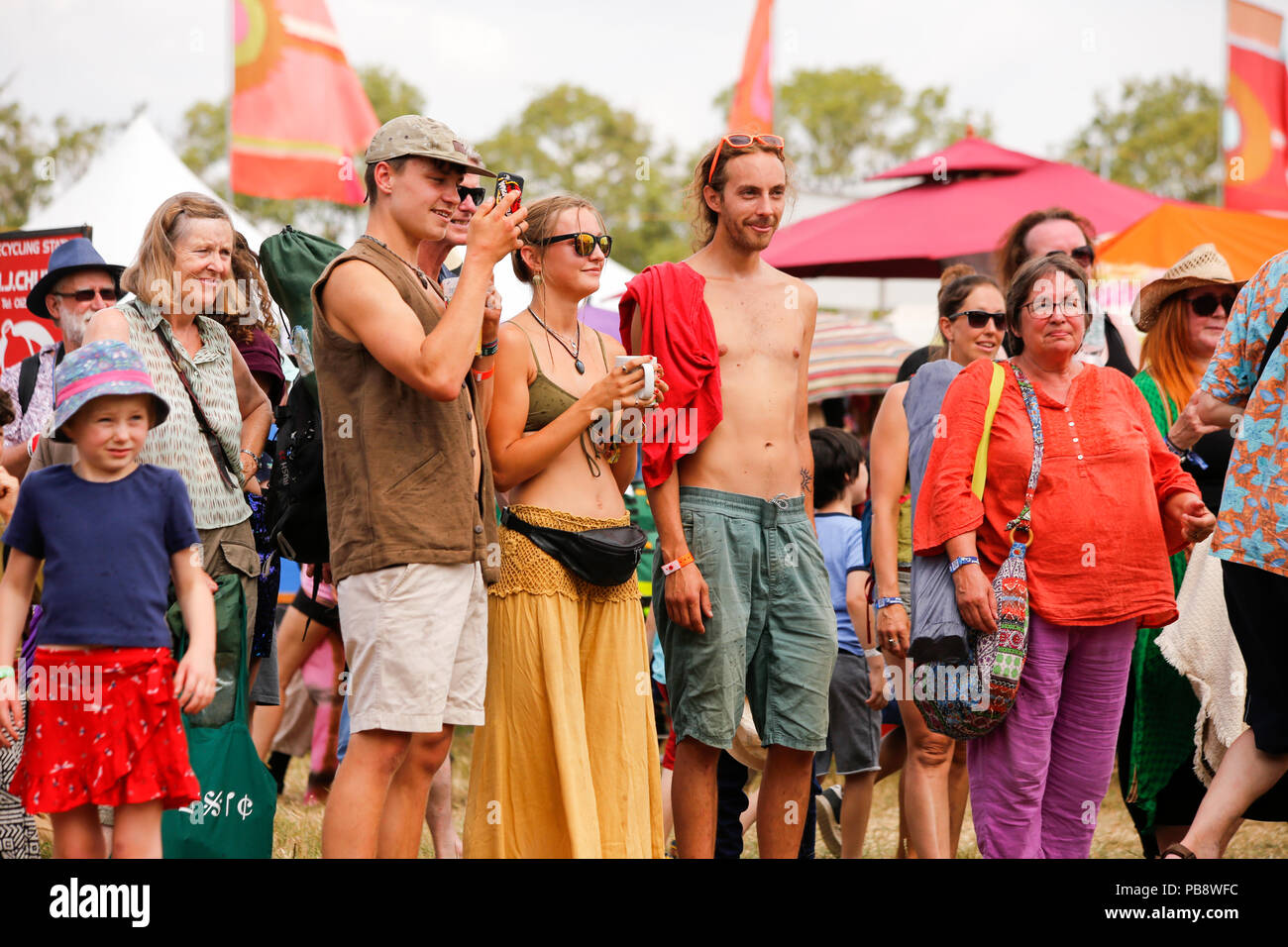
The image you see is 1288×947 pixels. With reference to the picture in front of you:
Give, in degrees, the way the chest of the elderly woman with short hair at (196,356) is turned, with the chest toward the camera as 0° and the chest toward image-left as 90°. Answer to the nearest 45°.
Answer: approximately 315°

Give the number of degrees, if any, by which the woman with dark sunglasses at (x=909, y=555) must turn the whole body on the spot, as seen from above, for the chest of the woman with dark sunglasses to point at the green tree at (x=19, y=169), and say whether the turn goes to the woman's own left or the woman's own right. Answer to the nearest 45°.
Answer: approximately 180°

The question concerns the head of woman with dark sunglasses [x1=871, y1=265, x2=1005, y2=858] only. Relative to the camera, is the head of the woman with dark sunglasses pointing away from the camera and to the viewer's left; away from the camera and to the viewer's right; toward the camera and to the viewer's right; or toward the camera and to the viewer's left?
toward the camera and to the viewer's right

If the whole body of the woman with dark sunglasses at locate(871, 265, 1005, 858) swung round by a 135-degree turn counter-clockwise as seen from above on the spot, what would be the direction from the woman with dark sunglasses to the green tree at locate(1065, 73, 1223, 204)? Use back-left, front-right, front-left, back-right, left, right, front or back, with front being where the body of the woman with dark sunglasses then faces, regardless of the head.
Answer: front

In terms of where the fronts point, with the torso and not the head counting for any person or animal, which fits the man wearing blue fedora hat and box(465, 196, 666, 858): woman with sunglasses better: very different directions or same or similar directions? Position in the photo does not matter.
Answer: same or similar directions

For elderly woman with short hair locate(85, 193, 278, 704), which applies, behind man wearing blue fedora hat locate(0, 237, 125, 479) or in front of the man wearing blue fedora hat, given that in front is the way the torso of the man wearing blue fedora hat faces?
in front

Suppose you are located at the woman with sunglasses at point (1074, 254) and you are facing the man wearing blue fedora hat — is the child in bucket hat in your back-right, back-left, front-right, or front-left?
front-left

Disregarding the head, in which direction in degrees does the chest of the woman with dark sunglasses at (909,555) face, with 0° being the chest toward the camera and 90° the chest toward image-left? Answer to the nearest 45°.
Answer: approximately 315°

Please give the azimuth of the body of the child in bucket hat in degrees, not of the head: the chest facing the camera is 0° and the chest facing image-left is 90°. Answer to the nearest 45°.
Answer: approximately 0°

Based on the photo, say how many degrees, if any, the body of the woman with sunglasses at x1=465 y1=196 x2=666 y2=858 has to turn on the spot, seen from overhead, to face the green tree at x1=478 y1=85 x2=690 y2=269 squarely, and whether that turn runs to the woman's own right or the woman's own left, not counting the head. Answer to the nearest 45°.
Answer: approximately 135° to the woman's own left

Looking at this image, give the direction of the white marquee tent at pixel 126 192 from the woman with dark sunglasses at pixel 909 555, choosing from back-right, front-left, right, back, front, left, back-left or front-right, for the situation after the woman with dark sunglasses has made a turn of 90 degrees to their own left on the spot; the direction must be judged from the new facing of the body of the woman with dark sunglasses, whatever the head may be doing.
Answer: left

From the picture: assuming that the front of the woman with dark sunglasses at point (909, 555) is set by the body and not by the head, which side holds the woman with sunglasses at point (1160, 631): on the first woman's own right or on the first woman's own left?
on the first woman's own left

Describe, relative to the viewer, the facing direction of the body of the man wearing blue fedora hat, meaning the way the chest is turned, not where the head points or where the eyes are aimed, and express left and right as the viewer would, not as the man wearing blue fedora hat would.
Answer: facing the viewer and to the right of the viewer

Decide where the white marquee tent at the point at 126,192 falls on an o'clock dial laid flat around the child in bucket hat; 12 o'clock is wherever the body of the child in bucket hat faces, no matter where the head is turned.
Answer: The white marquee tent is roughly at 6 o'clock from the child in bucket hat.
